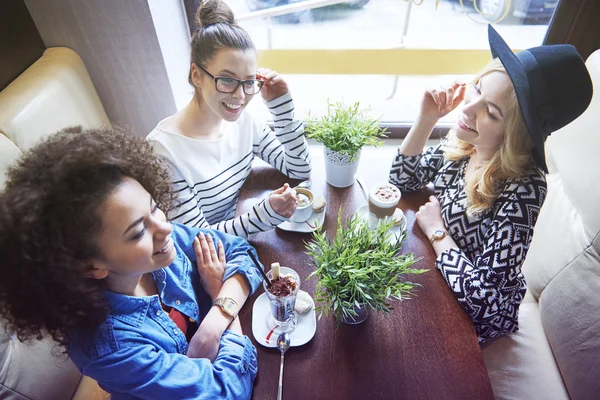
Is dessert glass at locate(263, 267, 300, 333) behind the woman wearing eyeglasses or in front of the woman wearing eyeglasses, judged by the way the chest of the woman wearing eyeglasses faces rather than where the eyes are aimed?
in front

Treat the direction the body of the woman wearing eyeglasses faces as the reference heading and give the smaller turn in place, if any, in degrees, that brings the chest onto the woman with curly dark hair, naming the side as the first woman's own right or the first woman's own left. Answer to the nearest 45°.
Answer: approximately 90° to the first woman's own right

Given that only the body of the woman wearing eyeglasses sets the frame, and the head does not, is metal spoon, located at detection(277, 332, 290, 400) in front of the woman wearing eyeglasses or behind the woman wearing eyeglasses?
in front

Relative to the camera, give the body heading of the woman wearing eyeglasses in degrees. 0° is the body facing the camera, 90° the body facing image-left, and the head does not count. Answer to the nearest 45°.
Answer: approximately 315°

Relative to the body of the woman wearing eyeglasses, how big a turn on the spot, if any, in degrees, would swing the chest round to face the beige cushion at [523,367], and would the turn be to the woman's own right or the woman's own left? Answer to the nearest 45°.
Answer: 0° — they already face it

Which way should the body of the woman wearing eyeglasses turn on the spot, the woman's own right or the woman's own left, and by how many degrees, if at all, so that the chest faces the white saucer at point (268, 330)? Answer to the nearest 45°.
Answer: approximately 45° to the woman's own right

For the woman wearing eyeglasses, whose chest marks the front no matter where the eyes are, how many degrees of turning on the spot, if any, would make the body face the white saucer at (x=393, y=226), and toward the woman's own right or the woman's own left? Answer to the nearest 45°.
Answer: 0° — they already face it
